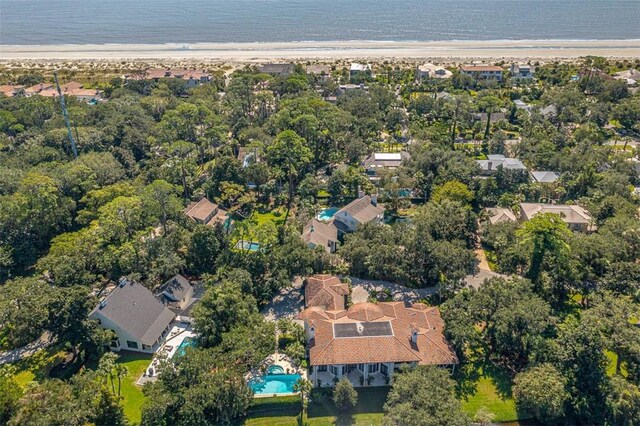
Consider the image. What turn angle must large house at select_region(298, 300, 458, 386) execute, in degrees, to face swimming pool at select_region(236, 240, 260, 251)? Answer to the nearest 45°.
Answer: approximately 45° to its left

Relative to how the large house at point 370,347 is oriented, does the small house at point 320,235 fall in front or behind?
in front

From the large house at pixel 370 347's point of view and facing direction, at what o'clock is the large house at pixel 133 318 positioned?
the large house at pixel 133 318 is roughly at 9 o'clock from the large house at pixel 370 347.

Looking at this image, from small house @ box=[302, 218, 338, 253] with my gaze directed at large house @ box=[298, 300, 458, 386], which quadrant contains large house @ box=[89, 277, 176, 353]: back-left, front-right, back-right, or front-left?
front-right

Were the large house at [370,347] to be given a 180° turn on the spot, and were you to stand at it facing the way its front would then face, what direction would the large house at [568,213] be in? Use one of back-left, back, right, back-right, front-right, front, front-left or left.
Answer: back-left

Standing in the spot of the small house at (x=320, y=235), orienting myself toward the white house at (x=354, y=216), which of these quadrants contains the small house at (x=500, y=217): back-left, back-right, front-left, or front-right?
front-right

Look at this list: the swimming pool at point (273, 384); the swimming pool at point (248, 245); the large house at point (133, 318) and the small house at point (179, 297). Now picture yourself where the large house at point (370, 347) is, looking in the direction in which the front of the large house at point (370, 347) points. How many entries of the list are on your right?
0

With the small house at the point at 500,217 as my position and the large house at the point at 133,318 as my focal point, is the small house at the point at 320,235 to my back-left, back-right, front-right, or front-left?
front-right

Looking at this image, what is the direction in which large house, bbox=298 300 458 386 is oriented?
away from the camera

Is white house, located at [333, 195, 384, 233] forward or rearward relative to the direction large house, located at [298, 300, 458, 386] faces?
forward

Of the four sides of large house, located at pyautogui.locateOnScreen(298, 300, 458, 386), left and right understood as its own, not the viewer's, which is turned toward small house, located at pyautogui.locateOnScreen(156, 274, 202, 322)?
left
